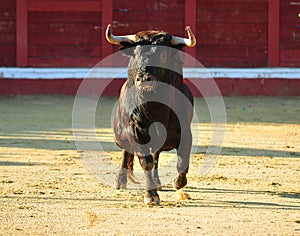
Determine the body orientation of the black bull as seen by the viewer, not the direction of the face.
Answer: toward the camera

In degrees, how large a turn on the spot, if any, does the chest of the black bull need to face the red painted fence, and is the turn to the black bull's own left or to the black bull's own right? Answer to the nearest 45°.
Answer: approximately 180°
